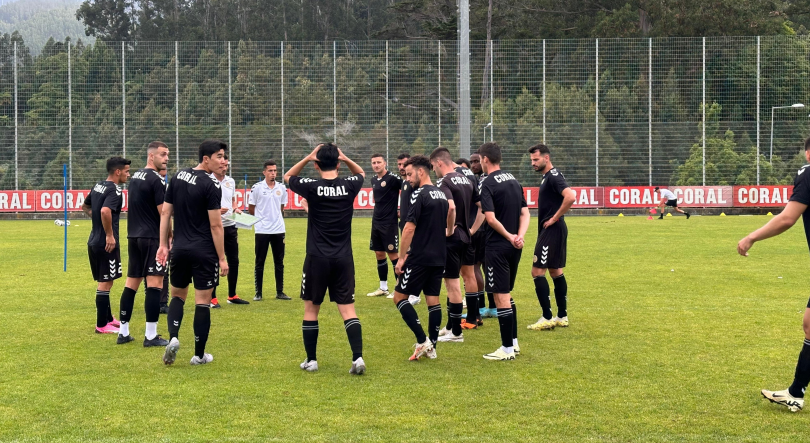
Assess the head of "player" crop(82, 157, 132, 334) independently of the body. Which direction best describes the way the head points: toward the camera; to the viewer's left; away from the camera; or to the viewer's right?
to the viewer's right

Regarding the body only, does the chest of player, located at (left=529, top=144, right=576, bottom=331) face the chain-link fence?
no

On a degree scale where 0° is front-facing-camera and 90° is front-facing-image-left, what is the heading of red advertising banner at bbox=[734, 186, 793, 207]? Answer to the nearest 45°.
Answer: approximately 0°

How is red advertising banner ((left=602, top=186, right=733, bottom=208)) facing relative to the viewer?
toward the camera

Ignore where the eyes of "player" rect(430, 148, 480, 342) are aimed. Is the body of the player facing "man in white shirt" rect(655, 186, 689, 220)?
no

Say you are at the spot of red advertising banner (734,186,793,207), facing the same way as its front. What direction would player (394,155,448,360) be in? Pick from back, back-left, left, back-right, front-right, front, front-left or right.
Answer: front

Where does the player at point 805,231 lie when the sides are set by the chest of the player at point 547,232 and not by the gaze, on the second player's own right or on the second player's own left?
on the second player's own left

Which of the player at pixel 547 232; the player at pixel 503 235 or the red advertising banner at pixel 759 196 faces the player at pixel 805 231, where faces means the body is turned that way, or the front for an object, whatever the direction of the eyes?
the red advertising banner
